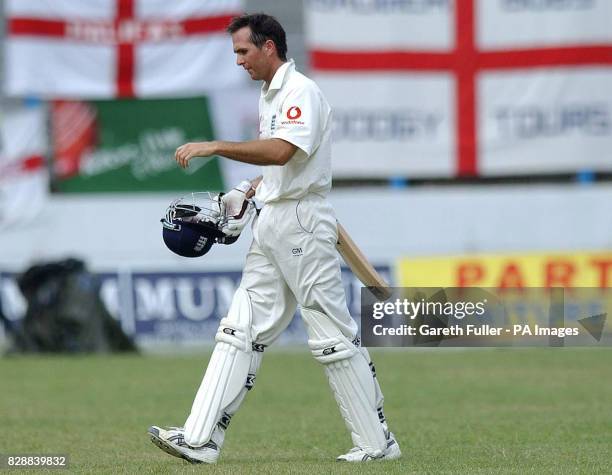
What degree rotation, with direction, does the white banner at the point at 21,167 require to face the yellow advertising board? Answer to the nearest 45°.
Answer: approximately 45° to its left

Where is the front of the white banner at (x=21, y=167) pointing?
toward the camera

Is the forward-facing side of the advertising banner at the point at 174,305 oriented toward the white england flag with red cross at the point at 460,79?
no

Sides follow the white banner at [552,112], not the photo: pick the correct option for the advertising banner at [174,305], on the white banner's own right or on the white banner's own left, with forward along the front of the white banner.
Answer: on the white banner's own right

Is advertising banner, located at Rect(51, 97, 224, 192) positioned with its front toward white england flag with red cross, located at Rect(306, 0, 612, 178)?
no

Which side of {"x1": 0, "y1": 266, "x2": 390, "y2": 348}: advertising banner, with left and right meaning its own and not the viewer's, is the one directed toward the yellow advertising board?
left

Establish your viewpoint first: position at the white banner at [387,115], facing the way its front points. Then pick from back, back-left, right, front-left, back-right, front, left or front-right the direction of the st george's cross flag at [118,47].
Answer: right

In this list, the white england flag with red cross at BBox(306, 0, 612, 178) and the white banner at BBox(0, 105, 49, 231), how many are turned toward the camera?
2

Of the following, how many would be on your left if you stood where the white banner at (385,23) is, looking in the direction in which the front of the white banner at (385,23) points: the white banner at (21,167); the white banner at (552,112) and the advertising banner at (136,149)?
1

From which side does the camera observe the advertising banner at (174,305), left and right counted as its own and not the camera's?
front

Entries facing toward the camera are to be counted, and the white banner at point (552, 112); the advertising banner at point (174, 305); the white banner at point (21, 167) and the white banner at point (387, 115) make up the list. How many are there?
4

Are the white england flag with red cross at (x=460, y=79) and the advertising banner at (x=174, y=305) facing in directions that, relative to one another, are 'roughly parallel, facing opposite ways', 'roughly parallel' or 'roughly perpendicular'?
roughly parallel

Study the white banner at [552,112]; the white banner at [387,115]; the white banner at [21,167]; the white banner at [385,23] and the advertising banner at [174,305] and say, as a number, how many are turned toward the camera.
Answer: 5

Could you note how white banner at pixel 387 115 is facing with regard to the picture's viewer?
facing the viewer

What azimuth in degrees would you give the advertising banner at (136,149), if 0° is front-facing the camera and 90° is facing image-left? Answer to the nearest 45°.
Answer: approximately 0°
